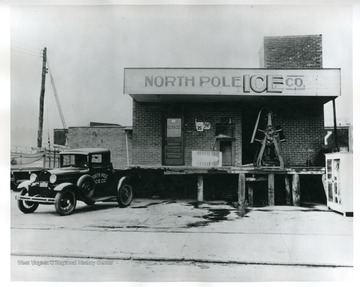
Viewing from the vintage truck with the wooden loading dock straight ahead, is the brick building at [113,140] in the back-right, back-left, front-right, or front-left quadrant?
front-left

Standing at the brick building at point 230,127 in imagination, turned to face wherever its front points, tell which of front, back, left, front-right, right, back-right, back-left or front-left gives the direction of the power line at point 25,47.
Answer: front-right

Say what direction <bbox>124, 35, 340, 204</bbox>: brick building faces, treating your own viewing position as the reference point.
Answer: facing the viewer

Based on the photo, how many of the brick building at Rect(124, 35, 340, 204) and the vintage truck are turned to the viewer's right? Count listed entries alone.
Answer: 0

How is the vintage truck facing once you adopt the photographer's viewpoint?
facing the viewer and to the left of the viewer

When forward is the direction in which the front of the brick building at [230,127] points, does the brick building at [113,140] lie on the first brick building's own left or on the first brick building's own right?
on the first brick building's own right

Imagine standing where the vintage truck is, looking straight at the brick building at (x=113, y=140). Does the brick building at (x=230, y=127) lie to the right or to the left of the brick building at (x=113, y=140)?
right
